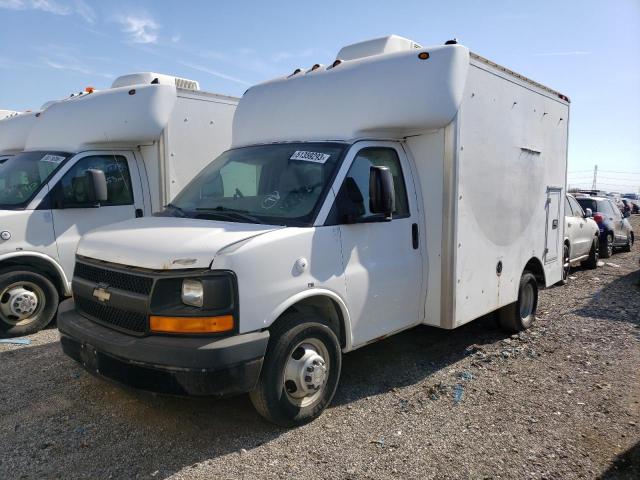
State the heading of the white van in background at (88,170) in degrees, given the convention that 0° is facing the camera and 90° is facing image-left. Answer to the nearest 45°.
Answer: approximately 45°

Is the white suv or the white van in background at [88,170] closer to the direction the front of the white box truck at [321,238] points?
the white van in background

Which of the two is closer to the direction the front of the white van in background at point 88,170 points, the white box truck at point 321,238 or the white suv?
the white box truck

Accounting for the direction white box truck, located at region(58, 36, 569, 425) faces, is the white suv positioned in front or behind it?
behind

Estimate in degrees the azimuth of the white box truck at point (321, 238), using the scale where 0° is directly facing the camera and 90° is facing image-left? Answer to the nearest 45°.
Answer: approximately 45°

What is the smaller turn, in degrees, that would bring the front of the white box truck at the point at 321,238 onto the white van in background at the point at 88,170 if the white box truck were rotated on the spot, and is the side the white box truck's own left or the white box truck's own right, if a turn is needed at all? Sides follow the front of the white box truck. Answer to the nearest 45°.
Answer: approximately 90° to the white box truck's own right

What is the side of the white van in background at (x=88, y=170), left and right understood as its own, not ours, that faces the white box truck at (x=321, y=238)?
left

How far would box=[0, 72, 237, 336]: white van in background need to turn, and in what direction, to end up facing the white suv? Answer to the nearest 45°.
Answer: approximately 135° to its left
